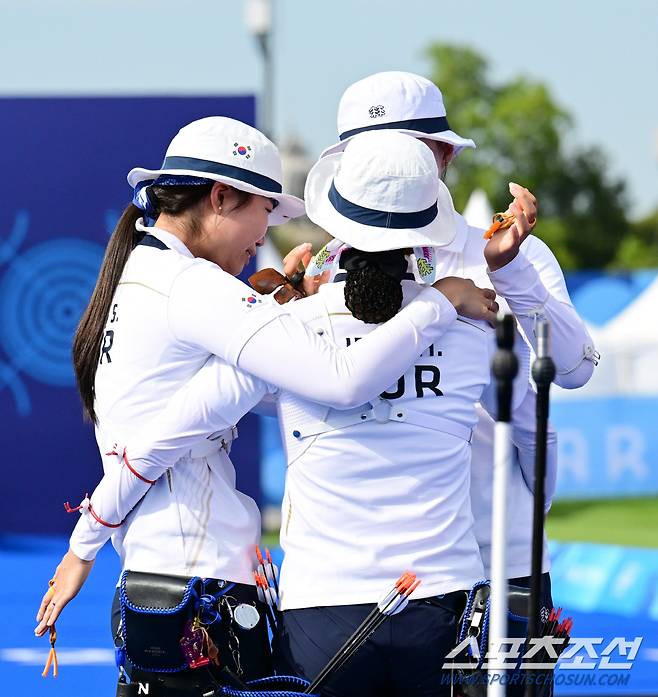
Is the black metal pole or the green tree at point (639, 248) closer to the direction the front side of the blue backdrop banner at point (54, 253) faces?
the black metal pole

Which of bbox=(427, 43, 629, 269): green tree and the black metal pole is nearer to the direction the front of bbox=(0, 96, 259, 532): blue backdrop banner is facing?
the black metal pole

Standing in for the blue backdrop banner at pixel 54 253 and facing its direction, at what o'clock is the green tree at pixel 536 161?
The green tree is roughly at 7 o'clock from the blue backdrop banner.

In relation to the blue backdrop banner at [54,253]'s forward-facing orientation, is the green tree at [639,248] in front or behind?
behind

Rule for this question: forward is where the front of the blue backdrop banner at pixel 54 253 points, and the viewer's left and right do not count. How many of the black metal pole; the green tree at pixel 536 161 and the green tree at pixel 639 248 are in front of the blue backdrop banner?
1

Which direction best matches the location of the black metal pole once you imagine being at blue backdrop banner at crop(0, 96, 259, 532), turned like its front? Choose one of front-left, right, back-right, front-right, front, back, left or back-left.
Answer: front

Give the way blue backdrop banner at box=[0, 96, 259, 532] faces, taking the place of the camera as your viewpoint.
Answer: facing the viewer
